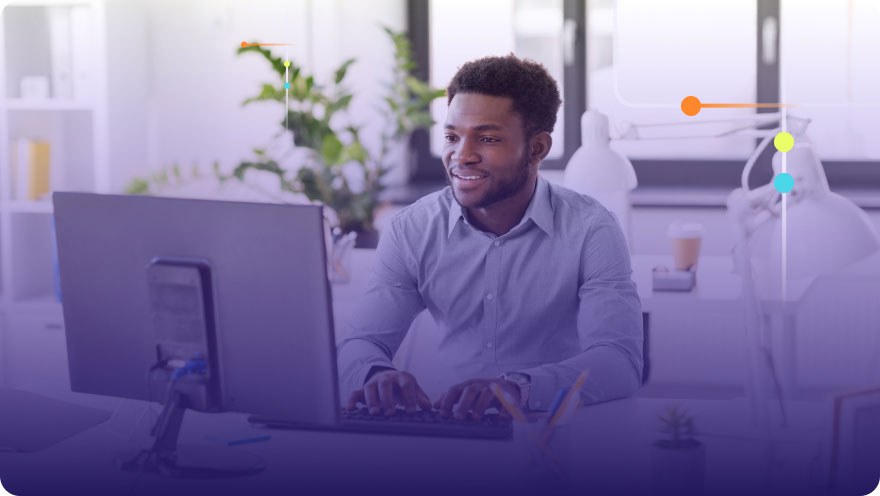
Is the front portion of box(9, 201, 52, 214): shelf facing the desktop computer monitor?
yes

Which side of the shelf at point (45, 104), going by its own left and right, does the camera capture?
front

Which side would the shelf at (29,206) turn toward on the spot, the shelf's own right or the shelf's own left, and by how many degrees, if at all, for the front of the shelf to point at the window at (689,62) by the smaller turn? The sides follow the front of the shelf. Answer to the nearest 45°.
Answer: approximately 45° to the shelf's own left

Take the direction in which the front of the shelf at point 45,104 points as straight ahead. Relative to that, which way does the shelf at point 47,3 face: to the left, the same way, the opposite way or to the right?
the same way

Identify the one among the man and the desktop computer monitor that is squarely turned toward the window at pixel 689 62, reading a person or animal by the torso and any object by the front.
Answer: the desktop computer monitor

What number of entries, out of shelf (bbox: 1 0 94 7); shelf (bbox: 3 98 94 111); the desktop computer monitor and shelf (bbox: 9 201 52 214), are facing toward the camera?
3

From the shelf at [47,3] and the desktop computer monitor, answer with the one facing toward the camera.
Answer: the shelf

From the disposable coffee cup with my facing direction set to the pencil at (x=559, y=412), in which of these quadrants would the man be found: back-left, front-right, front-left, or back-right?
front-right

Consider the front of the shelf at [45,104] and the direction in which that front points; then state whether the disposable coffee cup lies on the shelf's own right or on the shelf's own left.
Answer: on the shelf's own left

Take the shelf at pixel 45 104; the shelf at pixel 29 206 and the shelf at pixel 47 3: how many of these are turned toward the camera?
3

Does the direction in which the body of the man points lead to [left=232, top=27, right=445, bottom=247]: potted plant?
no

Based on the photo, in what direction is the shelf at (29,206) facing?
toward the camera

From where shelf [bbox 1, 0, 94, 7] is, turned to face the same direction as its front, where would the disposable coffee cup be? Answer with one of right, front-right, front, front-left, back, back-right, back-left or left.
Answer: front-left

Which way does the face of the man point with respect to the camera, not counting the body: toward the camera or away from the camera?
toward the camera

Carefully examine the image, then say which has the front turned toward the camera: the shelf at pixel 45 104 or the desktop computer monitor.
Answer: the shelf

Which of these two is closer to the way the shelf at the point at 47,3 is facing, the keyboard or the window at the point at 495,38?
the keyboard

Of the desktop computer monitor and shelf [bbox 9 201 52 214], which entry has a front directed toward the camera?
the shelf
